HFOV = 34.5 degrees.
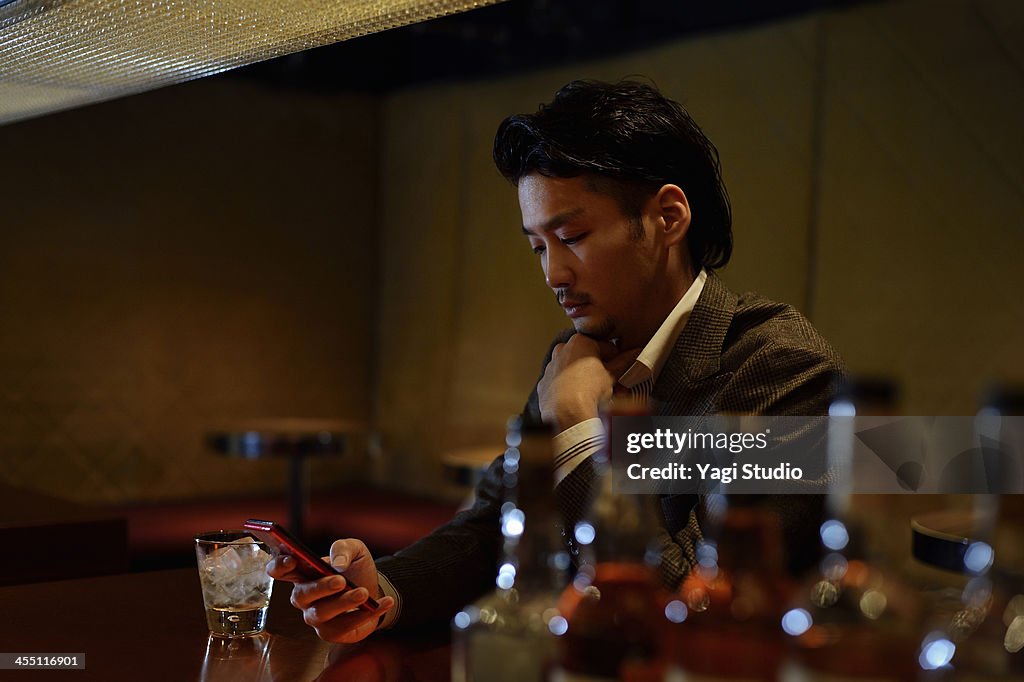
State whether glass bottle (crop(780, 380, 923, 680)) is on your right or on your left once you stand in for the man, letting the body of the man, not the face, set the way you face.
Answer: on your left

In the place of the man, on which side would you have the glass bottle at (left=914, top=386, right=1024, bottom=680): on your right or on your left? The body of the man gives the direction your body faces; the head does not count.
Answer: on your left

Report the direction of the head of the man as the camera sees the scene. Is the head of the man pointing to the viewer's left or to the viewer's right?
to the viewer's left

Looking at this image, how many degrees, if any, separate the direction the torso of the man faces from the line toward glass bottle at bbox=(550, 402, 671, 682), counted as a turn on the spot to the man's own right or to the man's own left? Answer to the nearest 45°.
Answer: approximately 45° to the man's own left

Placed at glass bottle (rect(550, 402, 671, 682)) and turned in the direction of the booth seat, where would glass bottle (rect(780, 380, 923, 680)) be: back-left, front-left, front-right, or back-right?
back-right

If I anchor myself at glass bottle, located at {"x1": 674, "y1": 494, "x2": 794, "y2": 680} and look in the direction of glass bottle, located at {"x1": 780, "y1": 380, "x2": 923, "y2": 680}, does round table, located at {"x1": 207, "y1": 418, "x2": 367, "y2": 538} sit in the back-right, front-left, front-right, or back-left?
back-left

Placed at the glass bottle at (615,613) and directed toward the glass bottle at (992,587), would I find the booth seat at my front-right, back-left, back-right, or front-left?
back-left

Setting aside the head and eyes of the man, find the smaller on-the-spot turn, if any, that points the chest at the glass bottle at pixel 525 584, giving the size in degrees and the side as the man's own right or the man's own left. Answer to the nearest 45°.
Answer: approximately 45° to the man's own left

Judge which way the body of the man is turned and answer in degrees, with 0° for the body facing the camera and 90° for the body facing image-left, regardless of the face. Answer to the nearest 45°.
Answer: approximately 45°

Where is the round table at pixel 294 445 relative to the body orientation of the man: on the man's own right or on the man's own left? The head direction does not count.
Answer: on the man's own right

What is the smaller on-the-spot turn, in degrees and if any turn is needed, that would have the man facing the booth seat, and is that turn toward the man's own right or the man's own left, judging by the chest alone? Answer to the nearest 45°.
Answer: approximately 135° to the man's own right

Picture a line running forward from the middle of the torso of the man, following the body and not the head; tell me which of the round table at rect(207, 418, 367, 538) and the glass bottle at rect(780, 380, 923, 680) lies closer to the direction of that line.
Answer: the glass bottle
